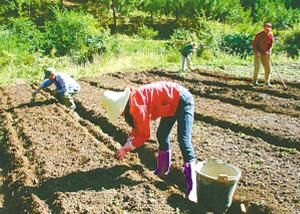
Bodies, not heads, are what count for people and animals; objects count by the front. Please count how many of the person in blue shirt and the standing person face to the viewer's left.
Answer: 1

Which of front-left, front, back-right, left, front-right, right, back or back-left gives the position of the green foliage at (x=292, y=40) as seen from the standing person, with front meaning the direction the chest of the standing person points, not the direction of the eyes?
back-left

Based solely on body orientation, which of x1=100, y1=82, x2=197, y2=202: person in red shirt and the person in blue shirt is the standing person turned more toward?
the person in red shirt

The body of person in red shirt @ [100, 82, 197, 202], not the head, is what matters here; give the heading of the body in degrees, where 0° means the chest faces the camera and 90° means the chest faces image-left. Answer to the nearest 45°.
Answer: approximately 90°

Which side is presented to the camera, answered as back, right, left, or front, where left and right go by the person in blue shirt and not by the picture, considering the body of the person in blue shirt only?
left

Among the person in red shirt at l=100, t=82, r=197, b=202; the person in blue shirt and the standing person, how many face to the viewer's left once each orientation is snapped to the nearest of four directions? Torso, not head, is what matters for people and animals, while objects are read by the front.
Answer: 2

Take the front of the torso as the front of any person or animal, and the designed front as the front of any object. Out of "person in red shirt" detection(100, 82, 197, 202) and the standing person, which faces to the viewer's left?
the person in red shirt

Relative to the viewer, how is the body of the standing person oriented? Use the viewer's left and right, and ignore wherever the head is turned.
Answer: facing the viewer and to the right of the viewer

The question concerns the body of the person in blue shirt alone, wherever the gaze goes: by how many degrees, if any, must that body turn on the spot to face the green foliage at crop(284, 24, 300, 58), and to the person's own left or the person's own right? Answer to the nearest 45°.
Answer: approximately 135° to the person's own right

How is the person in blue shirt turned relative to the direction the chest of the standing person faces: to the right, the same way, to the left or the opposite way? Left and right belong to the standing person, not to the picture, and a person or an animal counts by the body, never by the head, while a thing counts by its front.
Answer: to the right

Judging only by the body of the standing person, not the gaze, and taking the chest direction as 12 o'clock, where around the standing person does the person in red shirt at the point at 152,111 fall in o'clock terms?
The person in red shirt is roughly at 2 o'clock from the standing person.

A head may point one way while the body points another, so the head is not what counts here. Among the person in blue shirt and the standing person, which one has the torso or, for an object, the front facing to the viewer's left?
the person in blue shirt

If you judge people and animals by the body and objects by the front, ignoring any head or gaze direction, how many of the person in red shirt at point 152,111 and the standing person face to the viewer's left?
1

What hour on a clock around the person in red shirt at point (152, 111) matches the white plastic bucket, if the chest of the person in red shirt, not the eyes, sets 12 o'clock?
The white plastic bucket is roughly at 7 o'clock from the person in red shirt.

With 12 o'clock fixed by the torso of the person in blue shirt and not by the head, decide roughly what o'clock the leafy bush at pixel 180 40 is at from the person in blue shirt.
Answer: The leafy bush is roughly at 4 o'clock from the person in blue shirt.
